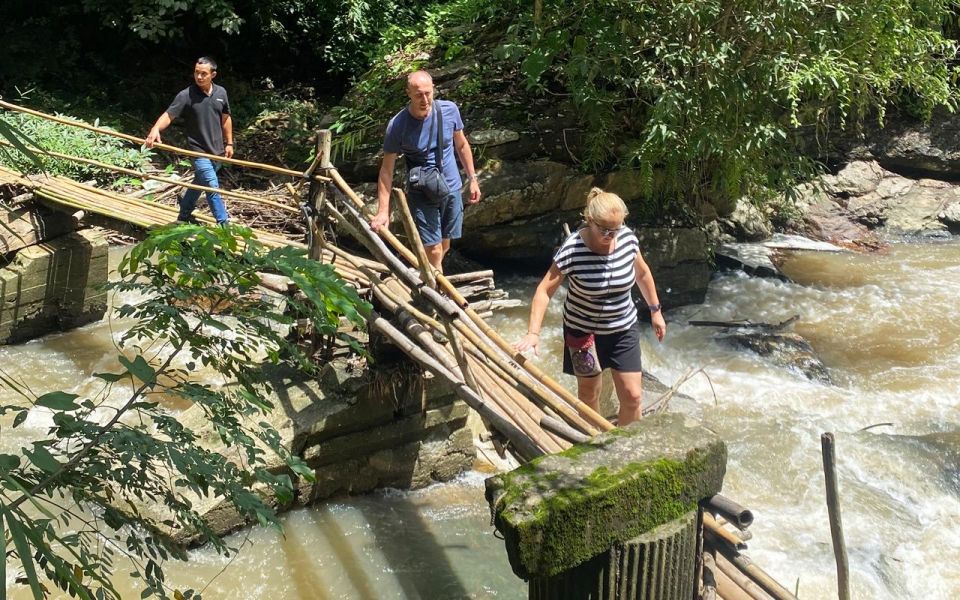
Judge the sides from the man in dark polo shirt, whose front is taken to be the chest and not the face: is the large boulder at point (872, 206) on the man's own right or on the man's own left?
on the man's own left

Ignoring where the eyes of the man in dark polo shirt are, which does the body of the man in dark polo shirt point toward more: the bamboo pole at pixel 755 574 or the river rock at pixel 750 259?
the bamboo pole

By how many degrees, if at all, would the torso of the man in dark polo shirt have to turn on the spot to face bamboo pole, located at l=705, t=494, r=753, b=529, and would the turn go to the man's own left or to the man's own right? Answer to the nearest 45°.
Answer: approximately 45° to the man's own right

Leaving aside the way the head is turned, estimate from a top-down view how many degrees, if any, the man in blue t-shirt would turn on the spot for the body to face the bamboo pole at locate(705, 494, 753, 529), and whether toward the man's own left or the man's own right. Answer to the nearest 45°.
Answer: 0° — they already face it

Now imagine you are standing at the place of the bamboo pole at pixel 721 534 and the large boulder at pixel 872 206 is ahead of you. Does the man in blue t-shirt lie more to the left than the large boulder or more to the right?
left

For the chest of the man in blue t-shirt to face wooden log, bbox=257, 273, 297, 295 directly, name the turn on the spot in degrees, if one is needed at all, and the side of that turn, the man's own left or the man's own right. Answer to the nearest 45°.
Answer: approximately 45° to the man's own right

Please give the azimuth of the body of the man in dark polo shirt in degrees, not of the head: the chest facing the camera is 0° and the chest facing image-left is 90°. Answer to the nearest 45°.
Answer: approximately 315°

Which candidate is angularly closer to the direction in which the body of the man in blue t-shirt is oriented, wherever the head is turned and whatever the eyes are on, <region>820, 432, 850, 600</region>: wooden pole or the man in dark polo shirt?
the wooden pole

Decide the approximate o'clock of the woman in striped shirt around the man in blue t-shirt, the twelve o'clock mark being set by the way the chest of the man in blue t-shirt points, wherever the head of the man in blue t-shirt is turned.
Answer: The woman in striped shirt is roughly at 11 o'clock from the man in blue t-shirt.
